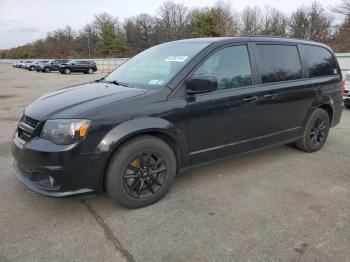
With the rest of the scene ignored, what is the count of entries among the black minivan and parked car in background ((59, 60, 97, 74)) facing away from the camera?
0

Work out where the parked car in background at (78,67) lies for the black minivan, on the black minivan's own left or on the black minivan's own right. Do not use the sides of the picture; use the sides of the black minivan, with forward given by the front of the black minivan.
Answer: on the black minivan's own right

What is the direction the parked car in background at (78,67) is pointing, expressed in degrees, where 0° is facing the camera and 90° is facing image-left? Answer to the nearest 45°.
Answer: approximately 90°

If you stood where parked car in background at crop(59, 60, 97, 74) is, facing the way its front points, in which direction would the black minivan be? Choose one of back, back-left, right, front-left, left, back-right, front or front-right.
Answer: left

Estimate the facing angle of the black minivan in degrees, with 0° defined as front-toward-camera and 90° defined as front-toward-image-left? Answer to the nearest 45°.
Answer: approximately 45°
